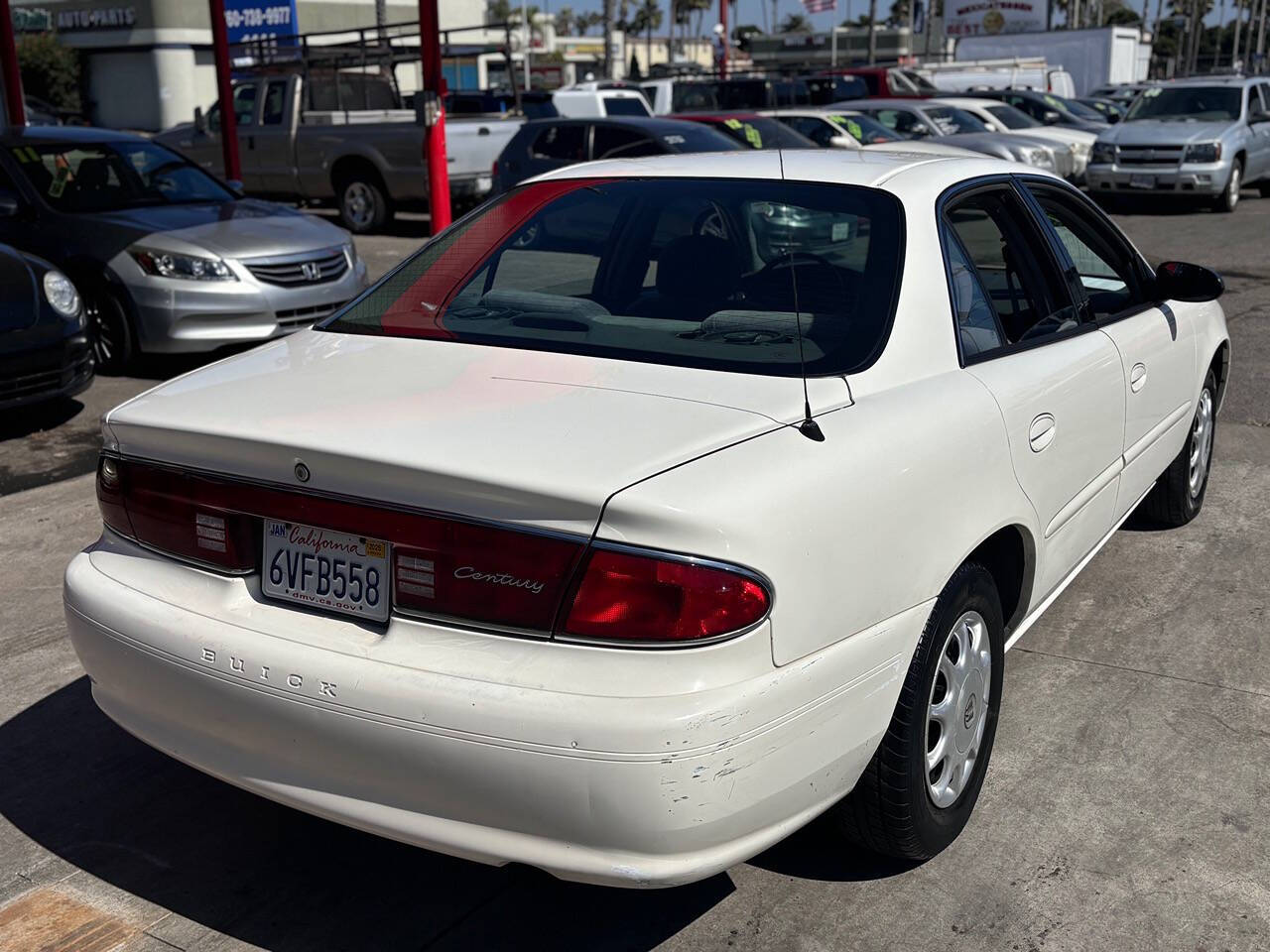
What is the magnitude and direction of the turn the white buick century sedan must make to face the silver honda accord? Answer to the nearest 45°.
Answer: approximately 90° to its left

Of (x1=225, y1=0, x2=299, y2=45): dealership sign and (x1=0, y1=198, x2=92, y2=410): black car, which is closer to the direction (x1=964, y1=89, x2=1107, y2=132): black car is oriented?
the black car

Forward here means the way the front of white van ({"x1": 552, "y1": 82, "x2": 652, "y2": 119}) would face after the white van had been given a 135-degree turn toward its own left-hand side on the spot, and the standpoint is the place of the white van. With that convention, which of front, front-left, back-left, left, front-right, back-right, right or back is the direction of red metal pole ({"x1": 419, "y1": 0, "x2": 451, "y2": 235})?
back

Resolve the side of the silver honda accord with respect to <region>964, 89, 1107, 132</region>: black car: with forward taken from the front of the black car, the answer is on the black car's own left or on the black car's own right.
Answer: on the black car's own right

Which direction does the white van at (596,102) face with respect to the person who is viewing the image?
facing the viewer and to the right of the viewer

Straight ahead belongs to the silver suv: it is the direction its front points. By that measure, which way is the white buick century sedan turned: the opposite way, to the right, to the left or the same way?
the opposite way

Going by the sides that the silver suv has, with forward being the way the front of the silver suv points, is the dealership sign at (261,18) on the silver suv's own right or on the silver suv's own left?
on the silver suv's own right

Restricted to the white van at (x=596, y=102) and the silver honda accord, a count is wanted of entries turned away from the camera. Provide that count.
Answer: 0

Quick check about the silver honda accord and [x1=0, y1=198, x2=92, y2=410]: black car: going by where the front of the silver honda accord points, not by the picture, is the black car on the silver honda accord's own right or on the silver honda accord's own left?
on the silver honda accord's own right

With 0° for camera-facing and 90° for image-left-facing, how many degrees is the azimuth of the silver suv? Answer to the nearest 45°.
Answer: approximately 45°

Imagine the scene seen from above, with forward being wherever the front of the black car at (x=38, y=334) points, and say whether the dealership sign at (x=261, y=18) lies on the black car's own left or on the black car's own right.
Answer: on the black car's own left

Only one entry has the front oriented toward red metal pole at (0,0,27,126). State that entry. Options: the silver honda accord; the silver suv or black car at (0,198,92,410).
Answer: the silver suv

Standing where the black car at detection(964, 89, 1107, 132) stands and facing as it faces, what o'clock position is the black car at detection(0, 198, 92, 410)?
the black car at detection(0, 198, 92, 410) is roughly at 2 o'clock from the black car at detection(964, 89, 1107, 132).
